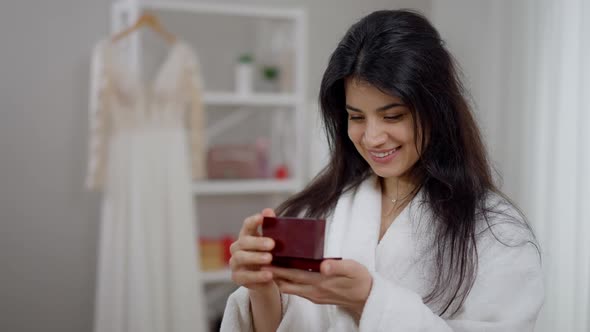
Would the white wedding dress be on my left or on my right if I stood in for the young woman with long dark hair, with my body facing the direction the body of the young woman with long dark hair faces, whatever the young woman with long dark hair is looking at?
on my right

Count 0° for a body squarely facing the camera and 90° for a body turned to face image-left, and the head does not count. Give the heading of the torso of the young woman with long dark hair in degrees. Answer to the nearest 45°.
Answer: approximately 45°

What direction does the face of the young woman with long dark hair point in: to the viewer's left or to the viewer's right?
to the viewer's left

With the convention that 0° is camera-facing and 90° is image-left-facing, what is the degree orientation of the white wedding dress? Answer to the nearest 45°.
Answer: approximately 0°

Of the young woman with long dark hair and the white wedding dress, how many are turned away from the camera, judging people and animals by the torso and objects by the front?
0
